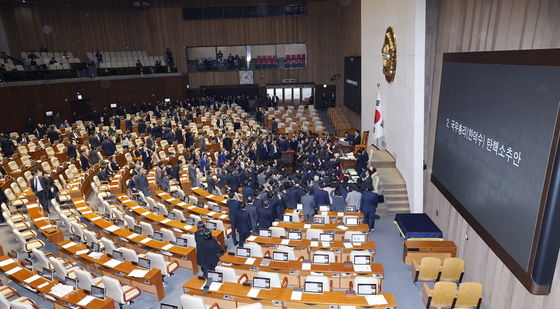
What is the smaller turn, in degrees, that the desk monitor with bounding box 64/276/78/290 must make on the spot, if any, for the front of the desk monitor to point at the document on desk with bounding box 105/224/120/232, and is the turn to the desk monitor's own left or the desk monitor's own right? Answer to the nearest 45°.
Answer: approximately 180°

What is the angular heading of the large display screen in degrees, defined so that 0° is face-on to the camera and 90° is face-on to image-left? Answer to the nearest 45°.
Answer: approximately 45°

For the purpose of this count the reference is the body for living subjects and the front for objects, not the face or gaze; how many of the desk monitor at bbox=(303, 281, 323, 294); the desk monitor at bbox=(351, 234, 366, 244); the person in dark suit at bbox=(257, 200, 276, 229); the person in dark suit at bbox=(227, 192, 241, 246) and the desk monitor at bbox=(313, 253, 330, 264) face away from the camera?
2

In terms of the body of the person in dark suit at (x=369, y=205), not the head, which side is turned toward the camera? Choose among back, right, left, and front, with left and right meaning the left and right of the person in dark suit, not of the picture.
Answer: back

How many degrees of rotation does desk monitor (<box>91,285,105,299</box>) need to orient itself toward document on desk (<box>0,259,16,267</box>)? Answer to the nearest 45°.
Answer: approximately 90° to its right

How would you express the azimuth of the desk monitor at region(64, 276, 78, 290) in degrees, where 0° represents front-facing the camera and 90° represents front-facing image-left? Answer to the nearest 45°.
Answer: approximately 45°

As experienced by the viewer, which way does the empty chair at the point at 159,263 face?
facing away from the viewer and to the right of the viewer

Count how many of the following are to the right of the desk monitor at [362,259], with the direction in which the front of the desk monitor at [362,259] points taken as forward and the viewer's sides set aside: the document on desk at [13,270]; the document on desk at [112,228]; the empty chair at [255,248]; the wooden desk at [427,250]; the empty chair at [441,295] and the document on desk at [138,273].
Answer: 4

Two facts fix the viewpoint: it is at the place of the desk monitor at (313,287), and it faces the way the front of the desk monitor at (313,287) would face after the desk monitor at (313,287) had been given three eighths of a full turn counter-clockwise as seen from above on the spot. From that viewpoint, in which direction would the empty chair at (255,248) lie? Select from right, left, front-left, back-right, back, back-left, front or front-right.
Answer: left

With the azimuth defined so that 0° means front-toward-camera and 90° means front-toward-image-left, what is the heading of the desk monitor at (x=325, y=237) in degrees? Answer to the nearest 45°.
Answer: approximately 0°
